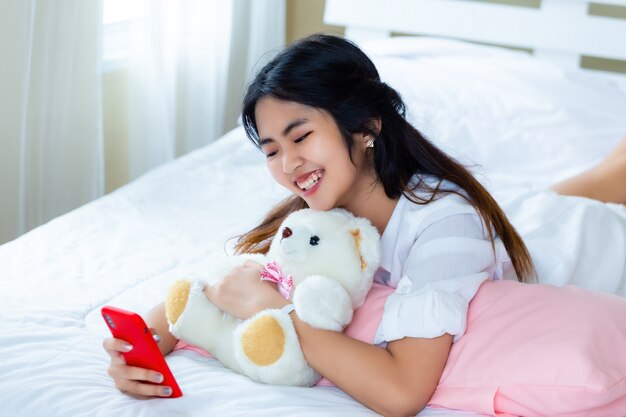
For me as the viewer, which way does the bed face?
facing the viewer and to the left of the viewer
